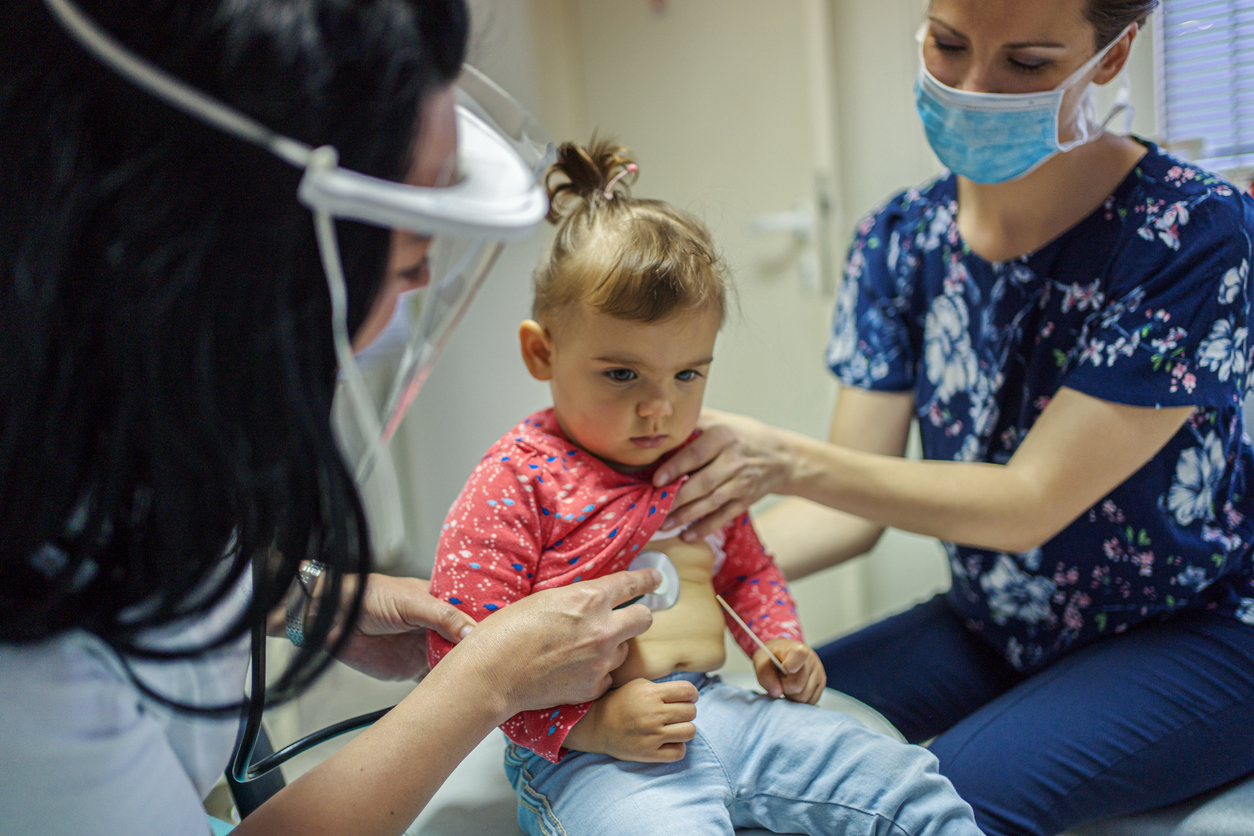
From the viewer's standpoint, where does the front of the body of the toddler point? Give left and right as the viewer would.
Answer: facing the viewer and to the right of the viewer

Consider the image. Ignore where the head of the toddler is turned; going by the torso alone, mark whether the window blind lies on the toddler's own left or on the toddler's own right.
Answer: on the toddler's own left

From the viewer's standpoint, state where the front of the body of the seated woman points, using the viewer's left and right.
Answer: facing the viewer and to the left of the viewer

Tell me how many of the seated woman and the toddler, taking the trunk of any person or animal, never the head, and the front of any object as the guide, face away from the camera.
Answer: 0

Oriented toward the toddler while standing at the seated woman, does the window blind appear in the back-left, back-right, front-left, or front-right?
back-right

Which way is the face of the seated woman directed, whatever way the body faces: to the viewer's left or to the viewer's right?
to the viewer's left

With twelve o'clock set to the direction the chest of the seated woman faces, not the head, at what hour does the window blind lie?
The window blind is roughly at 5 o'clock from the seated woman.
